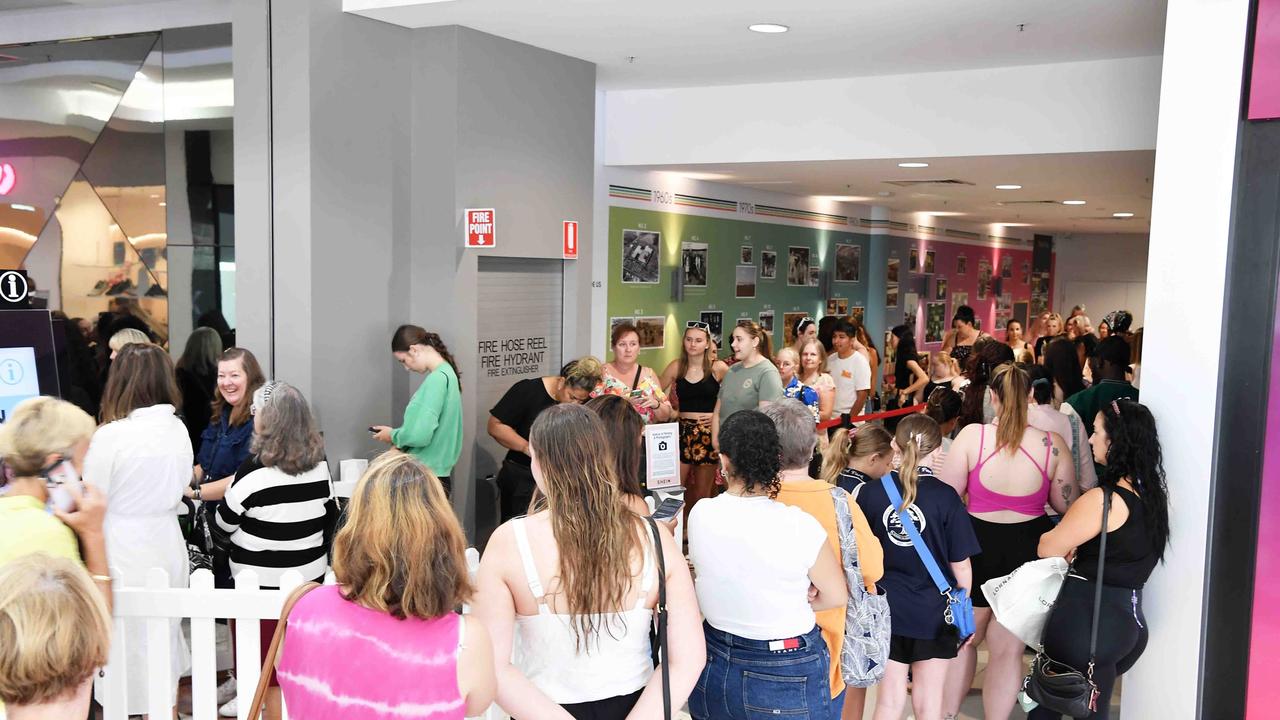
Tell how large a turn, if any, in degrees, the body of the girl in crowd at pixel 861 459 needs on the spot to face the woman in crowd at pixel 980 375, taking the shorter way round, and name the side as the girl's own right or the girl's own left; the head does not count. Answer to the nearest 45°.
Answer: approximately 45° to the girl's own left

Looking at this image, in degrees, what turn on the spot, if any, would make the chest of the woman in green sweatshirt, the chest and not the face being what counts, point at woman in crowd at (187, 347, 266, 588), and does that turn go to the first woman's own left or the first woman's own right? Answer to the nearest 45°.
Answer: approximately 45° to the first woman's own left

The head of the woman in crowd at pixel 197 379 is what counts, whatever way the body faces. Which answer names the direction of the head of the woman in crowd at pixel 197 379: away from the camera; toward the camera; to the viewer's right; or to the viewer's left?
away from the camera

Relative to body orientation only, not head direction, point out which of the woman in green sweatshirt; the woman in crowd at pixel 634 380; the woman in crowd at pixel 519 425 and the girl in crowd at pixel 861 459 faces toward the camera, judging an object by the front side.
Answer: the woman in crowd at pixel 634 380

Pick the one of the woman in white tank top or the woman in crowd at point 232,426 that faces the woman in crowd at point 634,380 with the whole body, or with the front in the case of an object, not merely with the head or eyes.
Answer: the woman in white tank top

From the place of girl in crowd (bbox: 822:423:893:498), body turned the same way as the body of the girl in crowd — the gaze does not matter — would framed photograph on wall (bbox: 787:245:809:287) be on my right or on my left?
on my left

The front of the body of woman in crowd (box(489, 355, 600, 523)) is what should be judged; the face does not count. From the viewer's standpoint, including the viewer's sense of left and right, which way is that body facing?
facing to the right of the viewer

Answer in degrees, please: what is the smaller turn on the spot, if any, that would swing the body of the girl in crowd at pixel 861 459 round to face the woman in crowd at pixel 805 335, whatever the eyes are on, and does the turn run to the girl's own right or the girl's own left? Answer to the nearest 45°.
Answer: approximately 45° to the girl's own left

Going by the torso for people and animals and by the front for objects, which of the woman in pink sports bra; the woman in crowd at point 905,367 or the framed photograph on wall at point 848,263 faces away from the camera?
the woman in pink sports bra

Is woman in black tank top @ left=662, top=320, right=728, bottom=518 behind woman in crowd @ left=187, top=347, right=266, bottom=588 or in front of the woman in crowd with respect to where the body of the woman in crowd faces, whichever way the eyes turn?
behind

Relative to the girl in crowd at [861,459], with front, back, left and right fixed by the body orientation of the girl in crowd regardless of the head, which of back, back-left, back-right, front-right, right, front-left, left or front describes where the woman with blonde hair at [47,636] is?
back

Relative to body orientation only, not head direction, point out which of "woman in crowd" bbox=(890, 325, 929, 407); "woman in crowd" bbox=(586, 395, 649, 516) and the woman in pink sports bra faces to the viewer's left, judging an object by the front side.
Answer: "woman in crowd" bbox=(890, 325, 929, 407)

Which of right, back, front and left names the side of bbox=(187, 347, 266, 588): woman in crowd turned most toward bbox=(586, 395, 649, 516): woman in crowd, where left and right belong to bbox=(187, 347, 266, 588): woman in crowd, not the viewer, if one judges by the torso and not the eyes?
left

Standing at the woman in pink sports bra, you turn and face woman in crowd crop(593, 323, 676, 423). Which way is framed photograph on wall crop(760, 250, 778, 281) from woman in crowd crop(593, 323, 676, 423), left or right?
right

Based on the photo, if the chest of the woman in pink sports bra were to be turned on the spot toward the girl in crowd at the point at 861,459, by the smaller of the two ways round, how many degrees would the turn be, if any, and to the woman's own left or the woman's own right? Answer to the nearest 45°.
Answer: approximately 135° to the woman's own left

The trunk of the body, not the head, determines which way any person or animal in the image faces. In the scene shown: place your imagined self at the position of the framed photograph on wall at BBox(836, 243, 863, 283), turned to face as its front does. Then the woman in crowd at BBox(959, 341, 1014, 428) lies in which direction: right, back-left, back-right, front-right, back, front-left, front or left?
front-right

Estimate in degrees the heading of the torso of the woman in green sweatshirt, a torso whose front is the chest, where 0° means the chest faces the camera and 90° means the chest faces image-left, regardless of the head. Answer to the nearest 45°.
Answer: approximately 90°

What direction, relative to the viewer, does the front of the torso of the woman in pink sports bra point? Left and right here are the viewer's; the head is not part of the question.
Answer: facing away from the viewer

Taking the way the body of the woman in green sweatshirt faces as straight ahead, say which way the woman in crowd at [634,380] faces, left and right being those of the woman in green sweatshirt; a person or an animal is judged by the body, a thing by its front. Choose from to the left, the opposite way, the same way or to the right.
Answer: to the left
